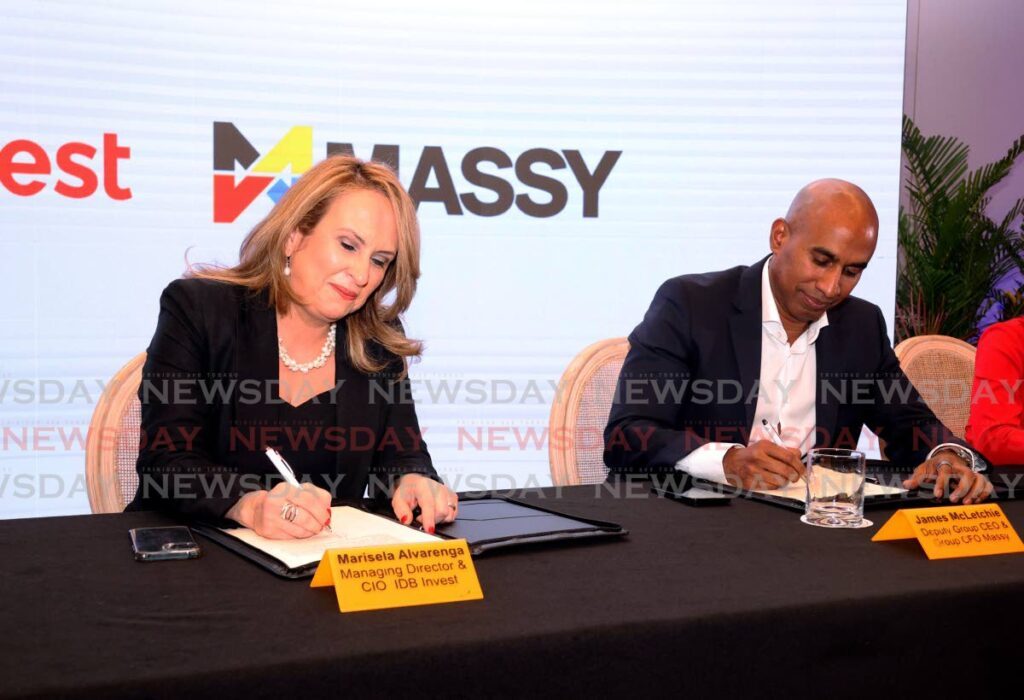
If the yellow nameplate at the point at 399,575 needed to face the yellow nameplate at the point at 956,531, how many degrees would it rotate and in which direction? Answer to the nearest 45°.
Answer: approximately 90° to its left

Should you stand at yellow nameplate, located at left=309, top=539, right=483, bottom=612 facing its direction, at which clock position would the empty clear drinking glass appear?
The empty clear drinking glass is roughly at 8 o'clock from the yellow nameplate.

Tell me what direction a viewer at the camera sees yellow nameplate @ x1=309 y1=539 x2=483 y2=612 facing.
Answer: facing the viewer
